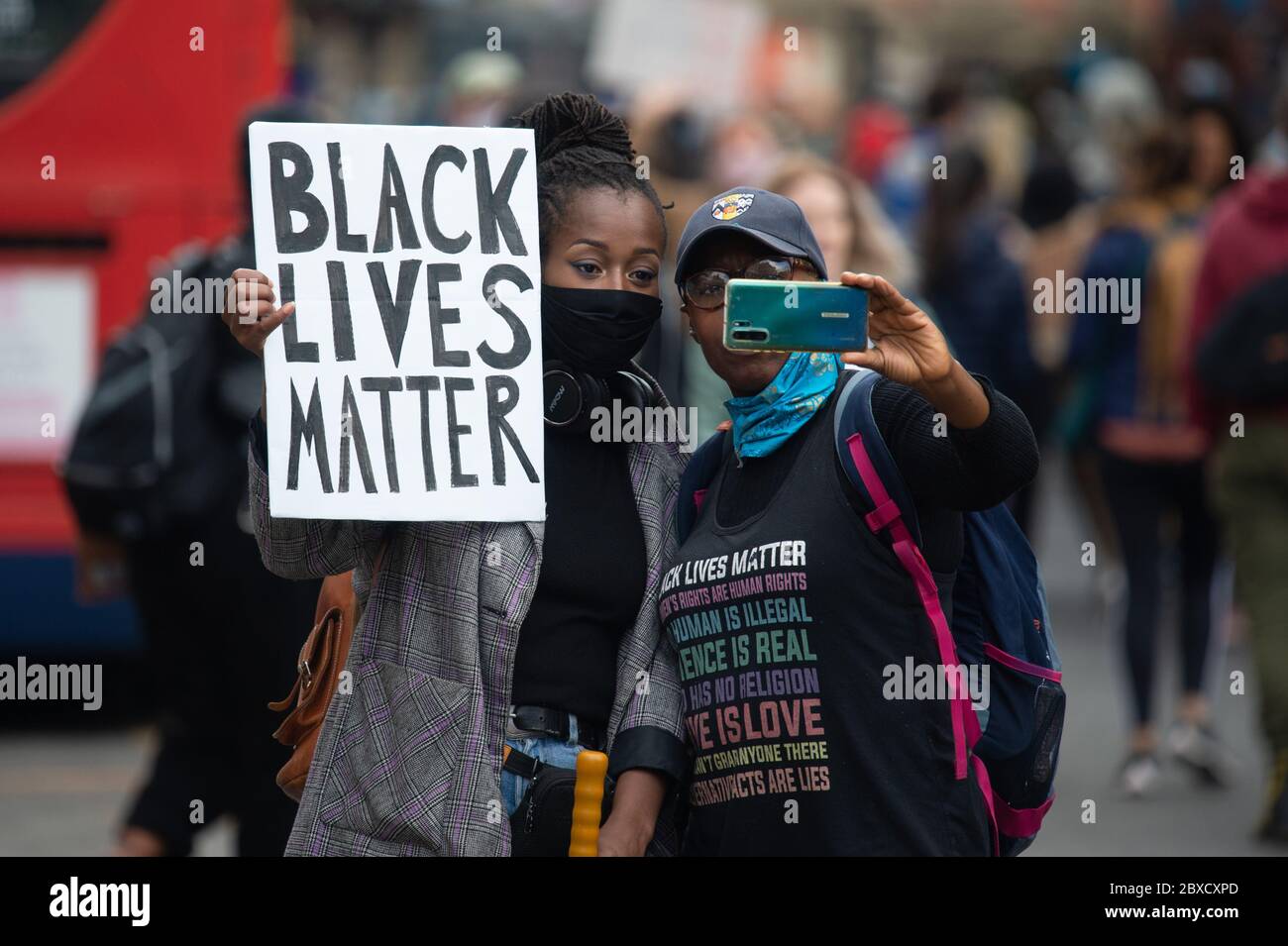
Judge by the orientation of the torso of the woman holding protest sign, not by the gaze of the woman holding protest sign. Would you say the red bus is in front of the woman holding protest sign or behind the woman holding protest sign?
behind

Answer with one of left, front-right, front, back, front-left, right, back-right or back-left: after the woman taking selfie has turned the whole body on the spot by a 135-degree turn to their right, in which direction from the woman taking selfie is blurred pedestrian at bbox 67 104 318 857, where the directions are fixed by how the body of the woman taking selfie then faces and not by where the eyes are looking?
front-left

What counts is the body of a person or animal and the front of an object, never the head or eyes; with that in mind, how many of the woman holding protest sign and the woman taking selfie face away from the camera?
0

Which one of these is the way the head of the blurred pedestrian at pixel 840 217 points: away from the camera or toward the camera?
toward the camera

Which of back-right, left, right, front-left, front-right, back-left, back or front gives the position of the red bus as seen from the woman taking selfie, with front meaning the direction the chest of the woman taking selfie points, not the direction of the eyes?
right

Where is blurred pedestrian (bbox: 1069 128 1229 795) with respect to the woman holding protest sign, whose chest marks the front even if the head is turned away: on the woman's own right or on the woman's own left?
on the woman's own left

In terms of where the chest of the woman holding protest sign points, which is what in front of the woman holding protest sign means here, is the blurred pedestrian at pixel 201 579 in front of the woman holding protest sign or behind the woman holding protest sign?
behind

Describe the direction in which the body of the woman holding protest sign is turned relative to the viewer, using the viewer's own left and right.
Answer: facing the viewer and to the right of the viewer

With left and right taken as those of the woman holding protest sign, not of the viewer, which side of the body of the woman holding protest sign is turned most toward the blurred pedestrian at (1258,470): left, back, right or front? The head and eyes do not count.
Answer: left

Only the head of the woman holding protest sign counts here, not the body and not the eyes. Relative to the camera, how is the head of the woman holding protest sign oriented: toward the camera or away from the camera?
toward the camera

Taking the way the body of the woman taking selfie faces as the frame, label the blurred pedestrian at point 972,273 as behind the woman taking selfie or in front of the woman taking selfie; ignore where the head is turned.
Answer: behind
